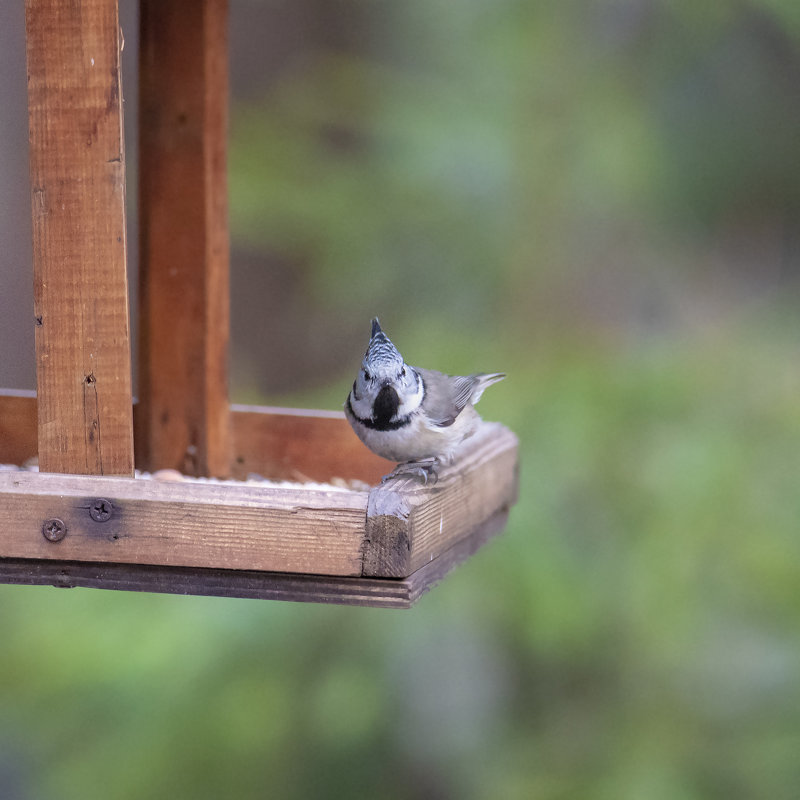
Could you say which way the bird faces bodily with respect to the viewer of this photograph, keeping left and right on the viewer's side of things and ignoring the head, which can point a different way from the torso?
facing the viewer and to the left of the viewer
